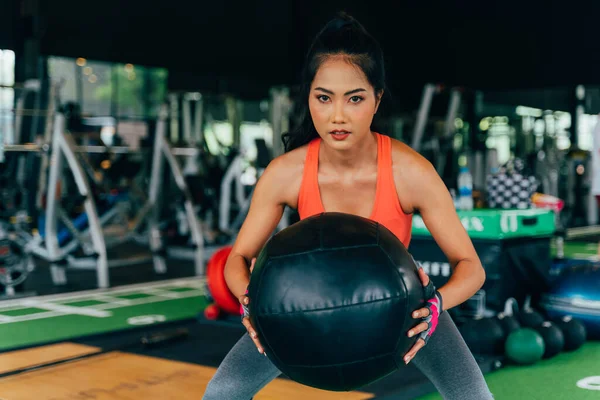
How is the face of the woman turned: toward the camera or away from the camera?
toward the camera

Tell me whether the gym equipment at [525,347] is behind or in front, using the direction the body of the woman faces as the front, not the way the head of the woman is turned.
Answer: behind

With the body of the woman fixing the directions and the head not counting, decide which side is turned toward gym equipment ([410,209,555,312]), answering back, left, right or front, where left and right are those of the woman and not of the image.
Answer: back

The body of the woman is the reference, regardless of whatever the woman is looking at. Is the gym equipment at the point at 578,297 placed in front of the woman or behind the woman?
behind

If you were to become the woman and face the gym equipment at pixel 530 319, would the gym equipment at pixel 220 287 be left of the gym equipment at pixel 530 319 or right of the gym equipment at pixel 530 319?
left

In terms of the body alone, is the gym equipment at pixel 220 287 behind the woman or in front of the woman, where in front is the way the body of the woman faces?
behind

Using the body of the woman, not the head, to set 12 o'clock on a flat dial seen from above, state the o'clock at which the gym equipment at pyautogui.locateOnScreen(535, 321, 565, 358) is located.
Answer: The gym equipment is roughly at 7 o'clock from the woman.

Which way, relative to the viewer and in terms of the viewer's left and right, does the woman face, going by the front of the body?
facing the viewer

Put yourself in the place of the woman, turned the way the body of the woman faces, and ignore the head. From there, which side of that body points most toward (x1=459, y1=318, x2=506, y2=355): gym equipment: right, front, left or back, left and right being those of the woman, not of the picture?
back

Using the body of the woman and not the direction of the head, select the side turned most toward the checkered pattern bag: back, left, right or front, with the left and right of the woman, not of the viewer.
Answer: back

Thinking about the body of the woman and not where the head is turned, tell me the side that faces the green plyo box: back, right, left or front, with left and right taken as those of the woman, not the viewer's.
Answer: back
